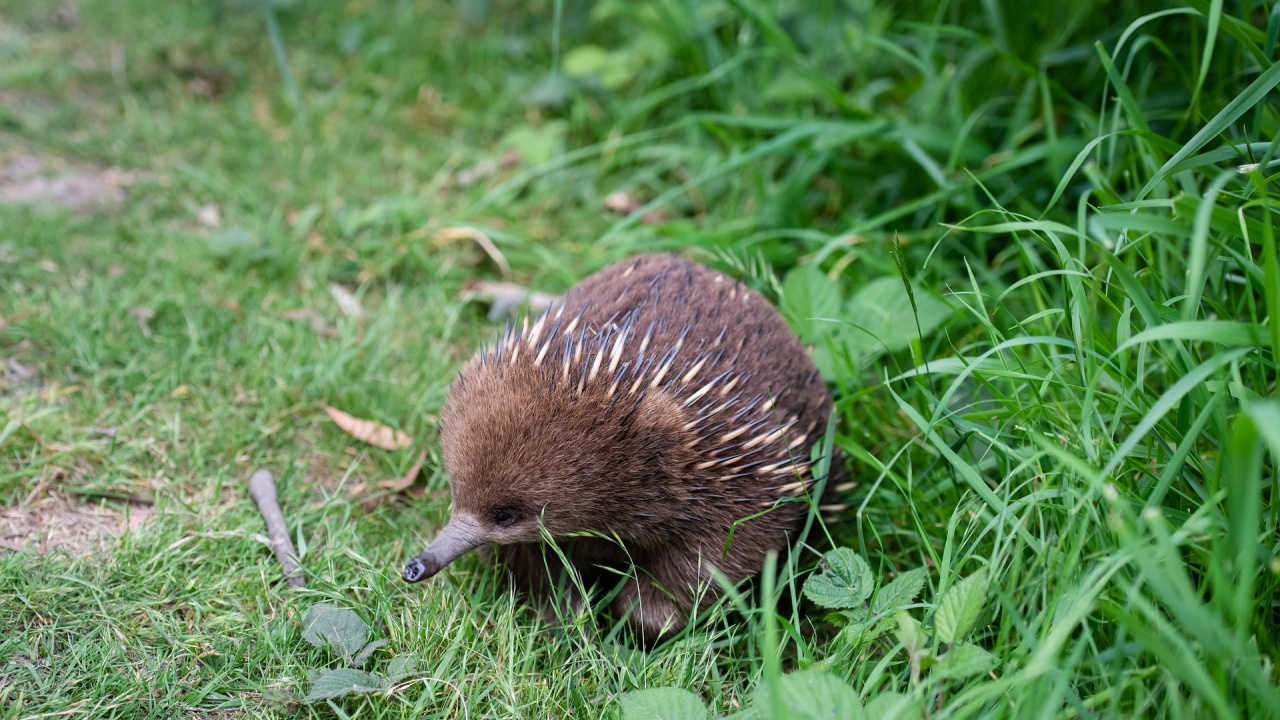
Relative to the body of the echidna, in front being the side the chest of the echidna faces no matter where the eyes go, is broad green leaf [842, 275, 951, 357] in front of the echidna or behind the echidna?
behind

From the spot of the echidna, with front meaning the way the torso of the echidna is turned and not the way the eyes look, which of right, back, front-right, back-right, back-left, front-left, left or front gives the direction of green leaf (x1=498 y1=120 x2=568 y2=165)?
back-right

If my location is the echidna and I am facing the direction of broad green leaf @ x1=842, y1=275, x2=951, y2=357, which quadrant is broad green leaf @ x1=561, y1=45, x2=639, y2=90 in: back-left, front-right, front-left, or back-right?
front-left

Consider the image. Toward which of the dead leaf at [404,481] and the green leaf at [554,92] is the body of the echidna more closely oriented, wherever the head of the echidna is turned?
the dead leaf

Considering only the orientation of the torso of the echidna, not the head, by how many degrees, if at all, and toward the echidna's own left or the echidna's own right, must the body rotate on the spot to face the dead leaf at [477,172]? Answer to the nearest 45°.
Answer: approximately 135° to the echidna's own right

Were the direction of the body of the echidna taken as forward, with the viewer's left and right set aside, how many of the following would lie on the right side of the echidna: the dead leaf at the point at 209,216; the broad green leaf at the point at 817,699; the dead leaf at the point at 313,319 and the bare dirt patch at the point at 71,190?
3

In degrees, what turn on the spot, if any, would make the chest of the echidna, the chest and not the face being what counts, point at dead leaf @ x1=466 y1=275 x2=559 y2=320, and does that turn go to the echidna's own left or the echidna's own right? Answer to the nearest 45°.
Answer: approximately 135° to the echidna's own right

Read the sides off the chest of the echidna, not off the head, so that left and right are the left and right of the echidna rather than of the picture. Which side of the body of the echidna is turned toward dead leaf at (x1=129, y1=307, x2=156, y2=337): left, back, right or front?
right

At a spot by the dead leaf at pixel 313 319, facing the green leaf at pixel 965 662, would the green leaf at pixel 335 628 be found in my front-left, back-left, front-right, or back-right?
front-right

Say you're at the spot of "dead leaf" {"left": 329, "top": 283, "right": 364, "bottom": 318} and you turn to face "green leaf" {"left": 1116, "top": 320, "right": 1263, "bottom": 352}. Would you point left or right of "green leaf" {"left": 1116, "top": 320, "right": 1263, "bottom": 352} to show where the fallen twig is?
right

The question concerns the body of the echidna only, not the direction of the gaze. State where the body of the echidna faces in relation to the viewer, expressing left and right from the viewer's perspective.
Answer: facing the viewer and to the left of the viewer

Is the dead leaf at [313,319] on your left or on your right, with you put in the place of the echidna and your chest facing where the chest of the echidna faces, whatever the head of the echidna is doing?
on your right
